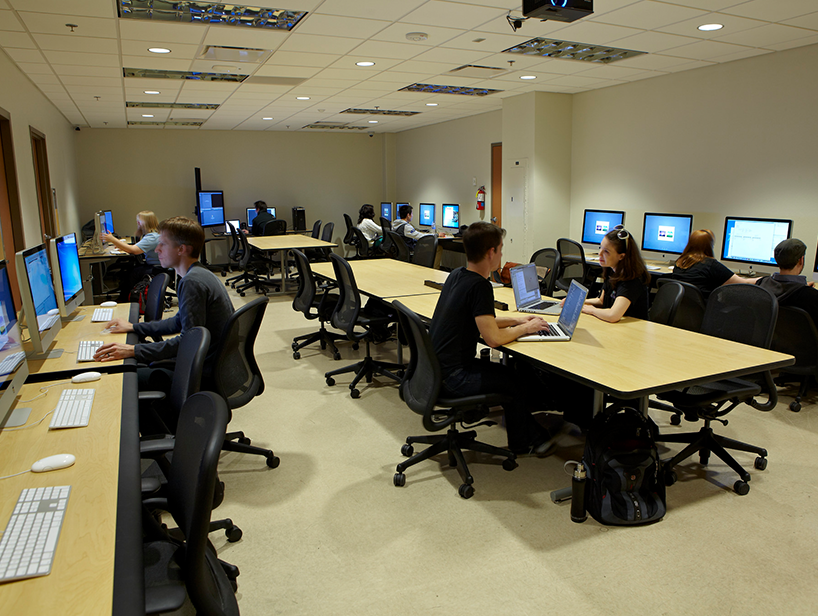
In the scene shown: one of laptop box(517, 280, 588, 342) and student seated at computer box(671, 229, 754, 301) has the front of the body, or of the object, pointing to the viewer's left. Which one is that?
the laptop

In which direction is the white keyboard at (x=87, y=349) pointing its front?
to the viewer's right

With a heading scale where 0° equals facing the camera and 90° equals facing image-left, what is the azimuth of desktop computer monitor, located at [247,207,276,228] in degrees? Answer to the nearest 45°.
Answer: approximately 0°

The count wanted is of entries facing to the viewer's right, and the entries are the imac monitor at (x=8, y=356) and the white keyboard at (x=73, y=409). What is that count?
2

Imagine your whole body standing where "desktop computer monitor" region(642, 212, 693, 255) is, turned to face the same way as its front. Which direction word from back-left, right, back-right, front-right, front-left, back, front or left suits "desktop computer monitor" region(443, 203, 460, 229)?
back-right

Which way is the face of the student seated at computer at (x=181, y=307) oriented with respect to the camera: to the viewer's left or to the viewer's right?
to the viewer's left

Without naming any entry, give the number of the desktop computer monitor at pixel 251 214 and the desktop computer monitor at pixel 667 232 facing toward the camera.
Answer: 2

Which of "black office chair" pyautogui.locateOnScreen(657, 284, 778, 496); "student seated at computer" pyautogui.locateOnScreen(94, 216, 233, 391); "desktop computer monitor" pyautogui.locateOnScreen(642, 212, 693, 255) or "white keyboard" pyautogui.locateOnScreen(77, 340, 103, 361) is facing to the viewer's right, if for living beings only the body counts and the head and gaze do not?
the white keyboard

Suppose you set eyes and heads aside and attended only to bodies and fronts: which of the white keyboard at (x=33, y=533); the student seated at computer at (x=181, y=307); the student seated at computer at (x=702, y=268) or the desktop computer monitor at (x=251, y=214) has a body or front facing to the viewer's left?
the student seated at computer at (x=181, y=307)

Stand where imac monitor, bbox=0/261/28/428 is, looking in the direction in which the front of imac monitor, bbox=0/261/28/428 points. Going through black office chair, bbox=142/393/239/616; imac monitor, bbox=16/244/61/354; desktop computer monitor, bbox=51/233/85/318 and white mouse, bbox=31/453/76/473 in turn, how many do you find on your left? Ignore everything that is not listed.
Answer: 2

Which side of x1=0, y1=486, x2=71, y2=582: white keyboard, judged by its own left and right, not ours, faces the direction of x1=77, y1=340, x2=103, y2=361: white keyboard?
left

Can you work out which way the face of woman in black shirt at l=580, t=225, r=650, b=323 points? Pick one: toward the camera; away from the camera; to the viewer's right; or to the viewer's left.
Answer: to the viewer's left

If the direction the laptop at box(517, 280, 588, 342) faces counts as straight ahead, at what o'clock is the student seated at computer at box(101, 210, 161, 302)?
The student seated at computer is roughly at 1 o'clock from the laptop.

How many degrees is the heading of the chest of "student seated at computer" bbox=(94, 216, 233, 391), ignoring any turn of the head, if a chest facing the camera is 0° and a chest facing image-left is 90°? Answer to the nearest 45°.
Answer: approximately 90°
